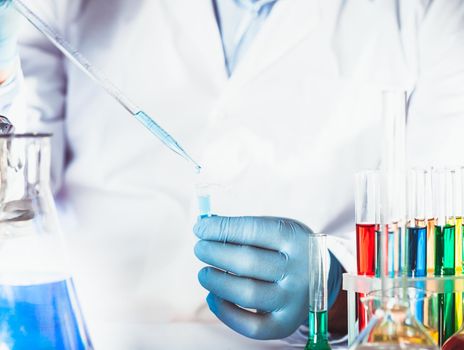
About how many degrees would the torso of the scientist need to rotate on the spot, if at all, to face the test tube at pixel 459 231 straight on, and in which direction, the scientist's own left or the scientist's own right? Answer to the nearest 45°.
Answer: approximately 90° to the scientist's own left

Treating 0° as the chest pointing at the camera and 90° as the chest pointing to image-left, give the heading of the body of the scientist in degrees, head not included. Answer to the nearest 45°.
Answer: approximately 0°

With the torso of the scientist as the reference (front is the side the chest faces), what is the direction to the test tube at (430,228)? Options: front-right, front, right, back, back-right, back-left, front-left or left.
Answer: left

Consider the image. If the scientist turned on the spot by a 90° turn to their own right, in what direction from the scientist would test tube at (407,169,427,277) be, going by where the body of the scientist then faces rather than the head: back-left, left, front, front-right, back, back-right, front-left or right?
back

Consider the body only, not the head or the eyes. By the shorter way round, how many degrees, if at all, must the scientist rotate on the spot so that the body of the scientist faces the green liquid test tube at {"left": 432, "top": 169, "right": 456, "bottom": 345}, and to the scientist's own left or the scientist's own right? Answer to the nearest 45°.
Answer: approximately 90° to the scientist's own left
